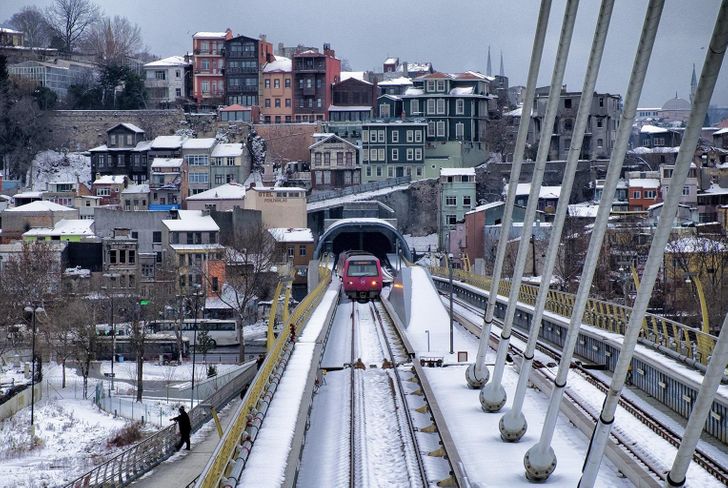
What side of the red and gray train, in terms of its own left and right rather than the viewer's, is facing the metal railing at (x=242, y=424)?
front

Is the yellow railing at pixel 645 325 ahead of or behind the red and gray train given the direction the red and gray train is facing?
ahead

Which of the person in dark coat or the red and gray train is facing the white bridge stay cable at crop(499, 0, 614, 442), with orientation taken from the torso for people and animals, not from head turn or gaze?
the red and gray train

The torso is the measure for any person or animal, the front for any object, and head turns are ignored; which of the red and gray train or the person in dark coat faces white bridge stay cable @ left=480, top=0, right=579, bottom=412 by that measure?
the red and gray train

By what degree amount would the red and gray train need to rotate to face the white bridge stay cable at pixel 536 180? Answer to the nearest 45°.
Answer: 0° — it already faces it

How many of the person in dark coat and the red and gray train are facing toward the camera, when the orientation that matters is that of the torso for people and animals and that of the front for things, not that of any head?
1

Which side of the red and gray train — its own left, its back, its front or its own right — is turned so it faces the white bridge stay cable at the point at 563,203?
front

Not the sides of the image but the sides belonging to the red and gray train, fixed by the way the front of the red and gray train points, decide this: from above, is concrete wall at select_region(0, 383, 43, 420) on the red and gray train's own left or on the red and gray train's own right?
on the red and gray train's own right

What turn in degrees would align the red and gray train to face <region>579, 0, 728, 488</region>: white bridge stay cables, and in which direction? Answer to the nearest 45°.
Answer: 0° — it already faces it
